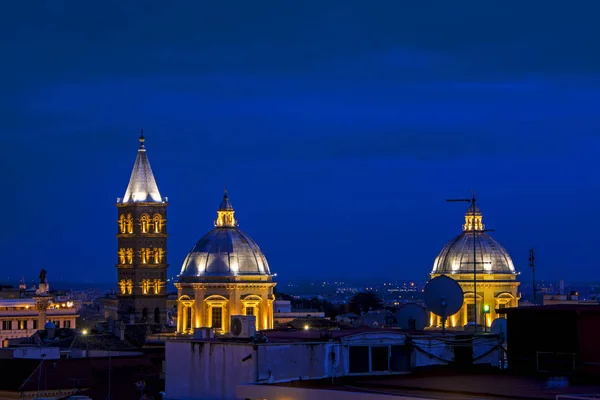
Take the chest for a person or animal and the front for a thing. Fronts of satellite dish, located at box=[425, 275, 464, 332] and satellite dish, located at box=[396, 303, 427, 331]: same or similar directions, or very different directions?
same or similar directions

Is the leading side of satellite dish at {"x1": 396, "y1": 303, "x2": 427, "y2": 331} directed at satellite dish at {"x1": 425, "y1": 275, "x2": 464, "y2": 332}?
no
